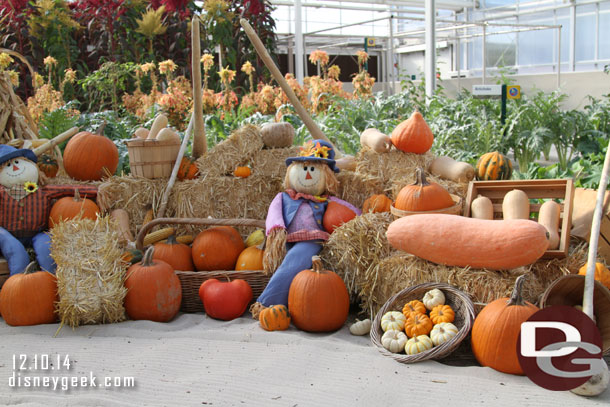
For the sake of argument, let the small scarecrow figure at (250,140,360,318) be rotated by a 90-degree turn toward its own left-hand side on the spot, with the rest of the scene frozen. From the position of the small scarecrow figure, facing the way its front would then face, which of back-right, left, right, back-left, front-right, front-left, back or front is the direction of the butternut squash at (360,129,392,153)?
front-left

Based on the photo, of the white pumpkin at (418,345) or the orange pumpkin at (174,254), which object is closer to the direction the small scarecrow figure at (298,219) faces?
the white pumpkin

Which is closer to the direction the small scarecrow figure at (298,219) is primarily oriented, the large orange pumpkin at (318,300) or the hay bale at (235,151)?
the large orange pumpkin

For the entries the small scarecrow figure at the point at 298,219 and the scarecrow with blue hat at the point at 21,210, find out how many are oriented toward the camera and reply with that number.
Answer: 2

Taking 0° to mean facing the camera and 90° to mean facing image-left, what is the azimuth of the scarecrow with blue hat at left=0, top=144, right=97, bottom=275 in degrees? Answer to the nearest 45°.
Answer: approximately 0°

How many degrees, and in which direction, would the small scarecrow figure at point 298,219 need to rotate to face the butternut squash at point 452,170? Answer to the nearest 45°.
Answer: approximately 90° to its left

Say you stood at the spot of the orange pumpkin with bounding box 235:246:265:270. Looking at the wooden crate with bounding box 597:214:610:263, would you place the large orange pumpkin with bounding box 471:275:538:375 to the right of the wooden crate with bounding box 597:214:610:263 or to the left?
right

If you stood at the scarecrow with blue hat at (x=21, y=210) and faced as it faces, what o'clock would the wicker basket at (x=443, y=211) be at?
The wicker basket is roughly at 10 o'clock from the scarecrow with blue hat.

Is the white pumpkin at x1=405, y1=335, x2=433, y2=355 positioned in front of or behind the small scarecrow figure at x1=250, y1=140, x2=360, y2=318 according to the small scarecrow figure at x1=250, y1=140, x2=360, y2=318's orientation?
in front

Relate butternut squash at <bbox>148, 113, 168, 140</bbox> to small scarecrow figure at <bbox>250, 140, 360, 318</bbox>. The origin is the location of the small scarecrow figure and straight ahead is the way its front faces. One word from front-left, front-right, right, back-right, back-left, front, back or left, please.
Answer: back-right

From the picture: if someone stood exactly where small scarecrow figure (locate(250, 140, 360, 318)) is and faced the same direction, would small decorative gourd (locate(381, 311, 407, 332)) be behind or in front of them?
in front

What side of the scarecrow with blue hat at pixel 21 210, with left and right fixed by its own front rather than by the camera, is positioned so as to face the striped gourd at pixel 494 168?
left

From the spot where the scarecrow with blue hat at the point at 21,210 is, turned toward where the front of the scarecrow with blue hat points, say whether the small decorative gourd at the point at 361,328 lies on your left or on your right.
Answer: on your left
